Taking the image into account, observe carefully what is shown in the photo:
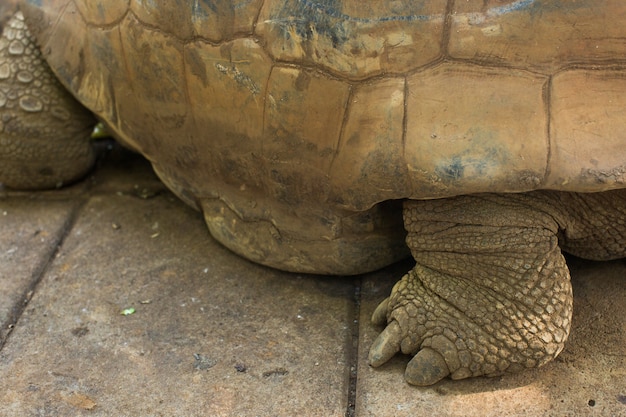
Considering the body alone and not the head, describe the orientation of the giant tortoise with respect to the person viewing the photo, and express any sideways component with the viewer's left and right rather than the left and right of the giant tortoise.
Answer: facing away from the viewer and to the left of the viewer
